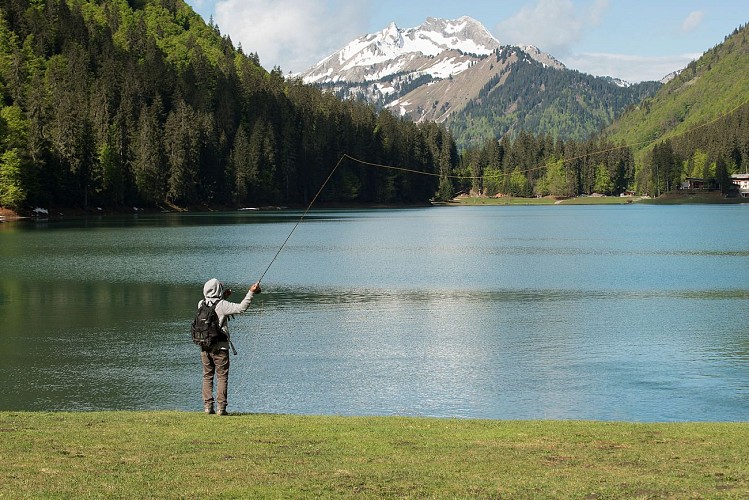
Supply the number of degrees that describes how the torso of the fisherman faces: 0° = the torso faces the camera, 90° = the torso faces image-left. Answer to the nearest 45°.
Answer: approximately 225°

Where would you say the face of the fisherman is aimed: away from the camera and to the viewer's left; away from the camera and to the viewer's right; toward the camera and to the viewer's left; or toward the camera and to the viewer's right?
away from the camera and to the viewer's right
